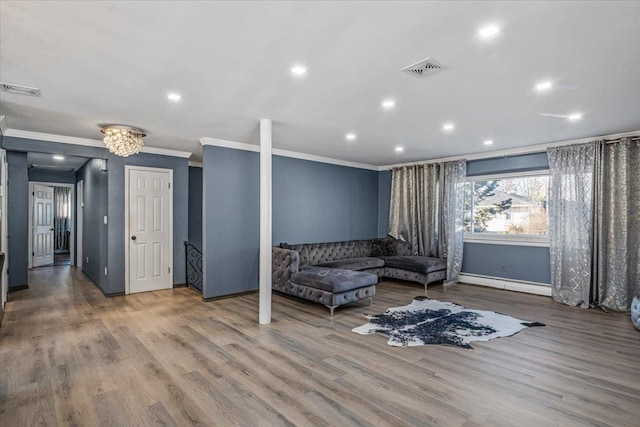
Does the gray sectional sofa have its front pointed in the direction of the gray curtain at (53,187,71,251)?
no

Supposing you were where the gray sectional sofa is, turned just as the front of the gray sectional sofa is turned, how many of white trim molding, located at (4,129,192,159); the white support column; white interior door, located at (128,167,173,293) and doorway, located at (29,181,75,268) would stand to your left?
0

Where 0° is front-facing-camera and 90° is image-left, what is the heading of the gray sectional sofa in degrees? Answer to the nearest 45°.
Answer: approximately 315°

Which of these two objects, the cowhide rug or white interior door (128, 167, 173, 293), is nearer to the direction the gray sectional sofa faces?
the cowhide rug

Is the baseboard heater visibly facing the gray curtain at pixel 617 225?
no

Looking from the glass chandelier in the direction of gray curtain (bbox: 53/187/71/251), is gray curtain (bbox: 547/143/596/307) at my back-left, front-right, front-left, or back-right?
back-right

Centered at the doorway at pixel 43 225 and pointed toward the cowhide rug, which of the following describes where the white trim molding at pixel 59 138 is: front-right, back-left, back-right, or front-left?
front-right

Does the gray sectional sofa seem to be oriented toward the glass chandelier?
no

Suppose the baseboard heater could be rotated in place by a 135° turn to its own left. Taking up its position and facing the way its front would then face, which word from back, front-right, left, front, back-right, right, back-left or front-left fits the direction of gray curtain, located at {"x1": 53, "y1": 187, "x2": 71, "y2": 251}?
back

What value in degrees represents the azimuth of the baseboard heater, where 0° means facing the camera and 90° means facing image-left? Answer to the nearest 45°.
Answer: approximately 45°
